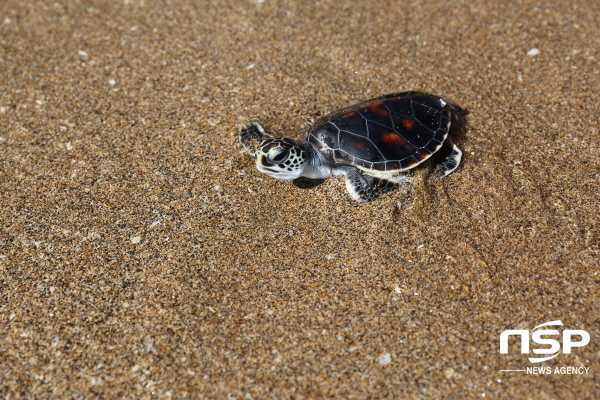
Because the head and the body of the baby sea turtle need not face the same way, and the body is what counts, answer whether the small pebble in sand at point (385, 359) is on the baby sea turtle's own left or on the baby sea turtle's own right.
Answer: on the baby sea turtle's own left

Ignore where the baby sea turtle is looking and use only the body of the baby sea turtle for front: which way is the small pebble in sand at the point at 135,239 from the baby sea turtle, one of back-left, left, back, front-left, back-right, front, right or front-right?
front

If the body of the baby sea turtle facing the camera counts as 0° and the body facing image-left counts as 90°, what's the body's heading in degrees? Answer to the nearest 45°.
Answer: approximately 45°

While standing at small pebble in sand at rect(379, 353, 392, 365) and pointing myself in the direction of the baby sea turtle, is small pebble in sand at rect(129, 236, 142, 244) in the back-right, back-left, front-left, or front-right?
front-left

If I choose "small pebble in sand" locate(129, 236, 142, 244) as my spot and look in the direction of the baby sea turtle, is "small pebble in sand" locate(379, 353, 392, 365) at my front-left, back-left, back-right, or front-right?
front-right

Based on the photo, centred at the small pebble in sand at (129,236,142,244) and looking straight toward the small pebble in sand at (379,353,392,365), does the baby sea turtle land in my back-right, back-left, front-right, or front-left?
front-left
